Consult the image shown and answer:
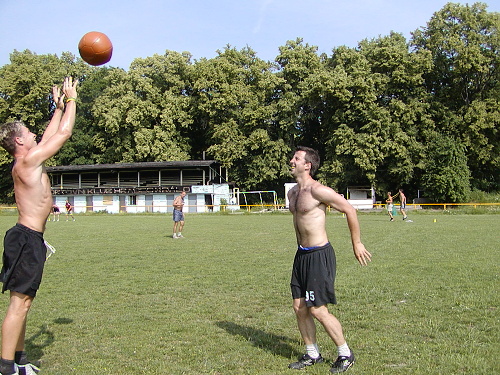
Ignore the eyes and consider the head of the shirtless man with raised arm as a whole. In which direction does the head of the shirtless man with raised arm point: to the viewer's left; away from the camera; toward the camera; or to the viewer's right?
to the viewer's right

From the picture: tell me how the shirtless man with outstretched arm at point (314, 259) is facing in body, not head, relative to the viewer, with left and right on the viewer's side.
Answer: facing the viewer and to the left of the viewer

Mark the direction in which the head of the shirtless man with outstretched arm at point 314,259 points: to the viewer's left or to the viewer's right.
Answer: to the viewer's left

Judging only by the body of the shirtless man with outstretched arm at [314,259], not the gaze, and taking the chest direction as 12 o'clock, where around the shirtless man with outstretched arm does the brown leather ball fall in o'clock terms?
The brown leather ball is roughly at 2 o'clock from the shirtless man with outstretched arm.

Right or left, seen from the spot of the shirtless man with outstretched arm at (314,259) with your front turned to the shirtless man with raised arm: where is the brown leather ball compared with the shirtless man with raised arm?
right

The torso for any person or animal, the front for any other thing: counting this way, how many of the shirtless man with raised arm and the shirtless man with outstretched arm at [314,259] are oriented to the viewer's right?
1

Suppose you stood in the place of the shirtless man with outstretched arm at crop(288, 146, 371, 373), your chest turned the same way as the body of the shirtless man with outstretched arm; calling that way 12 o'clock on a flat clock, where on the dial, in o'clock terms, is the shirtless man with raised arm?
The shirtless man with raised arm is roughly at 1 o'clock from the shirtless man with outstretched arm.

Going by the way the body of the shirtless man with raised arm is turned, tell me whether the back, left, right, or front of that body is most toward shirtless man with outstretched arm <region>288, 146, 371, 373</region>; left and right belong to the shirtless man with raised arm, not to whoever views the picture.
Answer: front

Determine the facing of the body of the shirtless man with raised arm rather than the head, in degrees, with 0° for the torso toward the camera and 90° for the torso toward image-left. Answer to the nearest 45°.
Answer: approximately 270°

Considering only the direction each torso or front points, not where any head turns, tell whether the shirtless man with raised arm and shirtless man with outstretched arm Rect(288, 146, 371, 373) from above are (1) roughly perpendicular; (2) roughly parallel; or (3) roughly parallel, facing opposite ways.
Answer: roughly parallel, facing opposite ways
